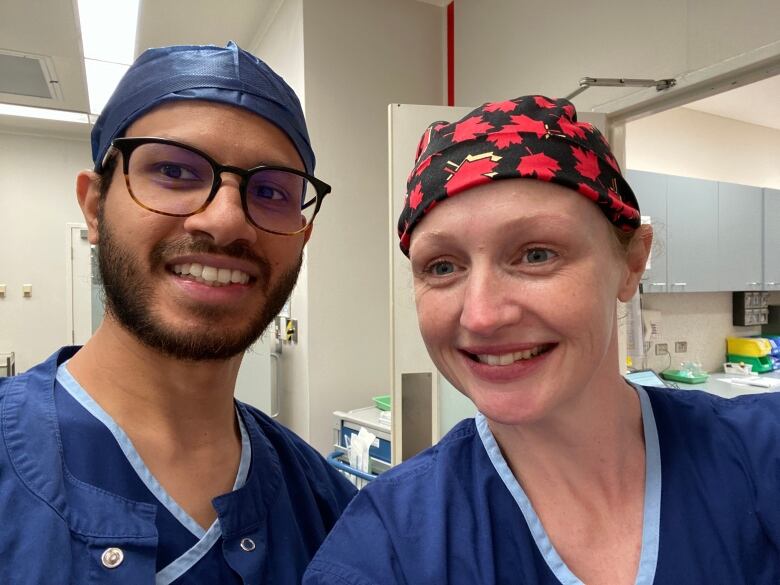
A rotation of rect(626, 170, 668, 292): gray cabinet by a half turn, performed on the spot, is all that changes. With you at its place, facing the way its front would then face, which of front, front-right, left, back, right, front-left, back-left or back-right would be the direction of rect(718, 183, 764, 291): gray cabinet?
front-right

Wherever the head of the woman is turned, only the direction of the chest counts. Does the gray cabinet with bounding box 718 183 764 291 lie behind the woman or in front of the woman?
behind

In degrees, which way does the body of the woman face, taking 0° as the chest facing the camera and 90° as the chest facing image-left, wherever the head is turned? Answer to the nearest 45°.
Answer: approximately 0°

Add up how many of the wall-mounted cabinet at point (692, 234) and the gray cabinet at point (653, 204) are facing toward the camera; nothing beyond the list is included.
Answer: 2

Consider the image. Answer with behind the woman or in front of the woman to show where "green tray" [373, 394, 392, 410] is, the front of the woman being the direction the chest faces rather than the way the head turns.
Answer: behind

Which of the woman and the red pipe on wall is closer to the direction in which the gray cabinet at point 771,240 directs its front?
the woman

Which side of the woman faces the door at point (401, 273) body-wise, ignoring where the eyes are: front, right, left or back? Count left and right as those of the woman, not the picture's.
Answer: back
